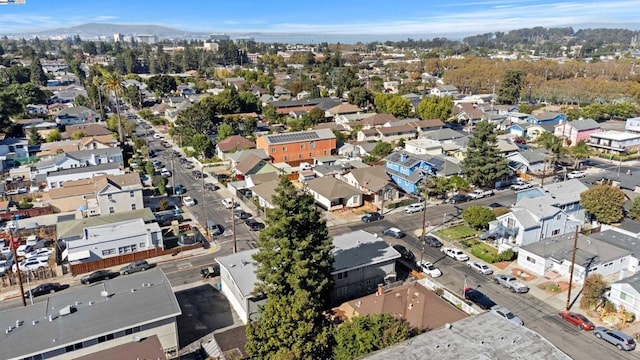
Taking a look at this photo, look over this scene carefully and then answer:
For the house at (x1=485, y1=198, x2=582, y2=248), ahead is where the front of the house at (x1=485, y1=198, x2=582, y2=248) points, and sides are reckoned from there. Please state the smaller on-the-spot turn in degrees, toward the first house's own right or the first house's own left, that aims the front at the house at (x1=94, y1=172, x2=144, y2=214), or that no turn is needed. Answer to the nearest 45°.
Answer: approximately 45° to the first house's own right

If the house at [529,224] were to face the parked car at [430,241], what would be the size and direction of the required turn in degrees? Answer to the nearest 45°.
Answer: approximately 45° to its right

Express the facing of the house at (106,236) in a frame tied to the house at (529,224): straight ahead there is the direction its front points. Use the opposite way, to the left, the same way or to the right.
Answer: to the left

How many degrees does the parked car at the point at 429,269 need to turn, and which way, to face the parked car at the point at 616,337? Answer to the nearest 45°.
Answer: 0° — it already faces it

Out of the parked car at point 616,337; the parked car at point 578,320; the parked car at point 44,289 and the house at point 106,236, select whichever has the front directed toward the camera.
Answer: the house

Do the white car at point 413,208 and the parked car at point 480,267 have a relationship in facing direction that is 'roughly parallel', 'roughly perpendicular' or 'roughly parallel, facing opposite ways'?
roughly perpendicular

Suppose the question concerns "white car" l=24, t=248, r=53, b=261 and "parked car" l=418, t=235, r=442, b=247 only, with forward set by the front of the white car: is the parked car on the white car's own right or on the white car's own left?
on the white car's own left

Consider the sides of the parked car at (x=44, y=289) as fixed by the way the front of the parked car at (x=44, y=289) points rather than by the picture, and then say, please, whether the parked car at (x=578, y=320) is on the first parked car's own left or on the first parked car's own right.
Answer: on the first parked car's own left

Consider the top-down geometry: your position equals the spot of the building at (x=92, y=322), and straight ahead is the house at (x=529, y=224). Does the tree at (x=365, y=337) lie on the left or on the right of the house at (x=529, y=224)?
right
